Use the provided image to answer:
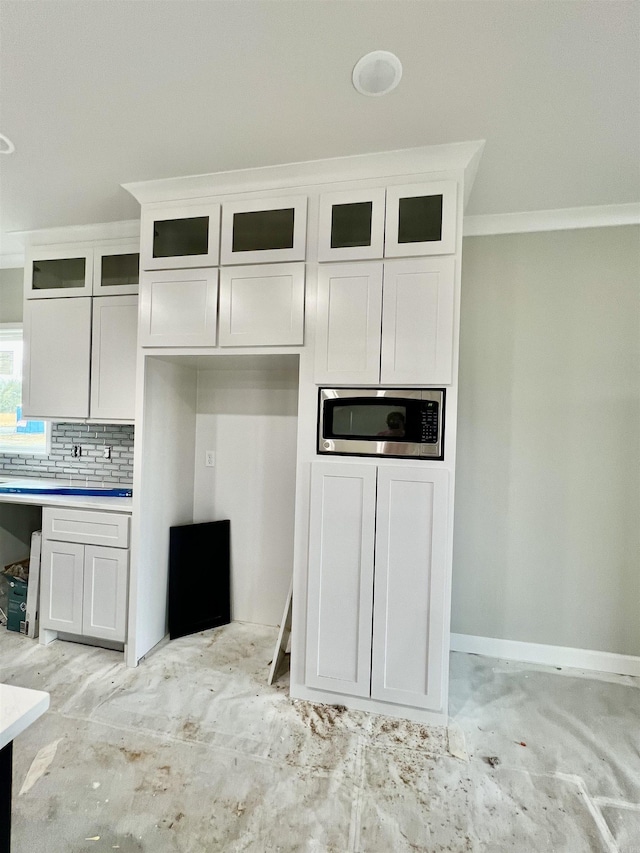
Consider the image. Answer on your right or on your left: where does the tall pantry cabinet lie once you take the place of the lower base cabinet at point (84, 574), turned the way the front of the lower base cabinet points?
on your left

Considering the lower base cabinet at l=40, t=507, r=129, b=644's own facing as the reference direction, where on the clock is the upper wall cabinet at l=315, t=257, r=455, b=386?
The upper wall cabinet is roughly at 9 o'clock from the lower base cabinet.

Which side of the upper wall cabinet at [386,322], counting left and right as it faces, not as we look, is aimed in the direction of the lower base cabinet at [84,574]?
right

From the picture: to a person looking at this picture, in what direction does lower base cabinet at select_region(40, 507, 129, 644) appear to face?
facing the viewer and to the left of the viewer

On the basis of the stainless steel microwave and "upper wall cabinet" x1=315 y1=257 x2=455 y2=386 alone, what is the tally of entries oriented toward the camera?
2

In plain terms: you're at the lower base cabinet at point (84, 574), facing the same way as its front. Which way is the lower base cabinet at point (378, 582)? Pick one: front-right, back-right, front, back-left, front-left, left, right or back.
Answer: left

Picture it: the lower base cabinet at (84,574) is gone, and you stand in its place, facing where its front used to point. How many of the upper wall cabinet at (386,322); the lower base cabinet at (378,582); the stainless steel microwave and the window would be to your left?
3

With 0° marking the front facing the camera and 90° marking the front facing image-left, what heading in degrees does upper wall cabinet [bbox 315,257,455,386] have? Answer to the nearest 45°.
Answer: approximately 0°

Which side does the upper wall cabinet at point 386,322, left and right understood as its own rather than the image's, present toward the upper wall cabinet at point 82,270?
right

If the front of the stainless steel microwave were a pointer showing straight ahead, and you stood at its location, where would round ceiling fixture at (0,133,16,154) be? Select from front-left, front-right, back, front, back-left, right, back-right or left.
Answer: right

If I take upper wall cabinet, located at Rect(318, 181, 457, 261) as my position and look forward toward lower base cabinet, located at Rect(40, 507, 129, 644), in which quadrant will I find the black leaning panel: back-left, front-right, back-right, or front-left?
front-right

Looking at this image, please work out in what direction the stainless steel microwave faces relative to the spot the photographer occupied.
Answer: facing the viewer

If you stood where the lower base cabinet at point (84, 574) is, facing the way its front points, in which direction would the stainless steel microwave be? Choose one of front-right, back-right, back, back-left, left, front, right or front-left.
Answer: left
